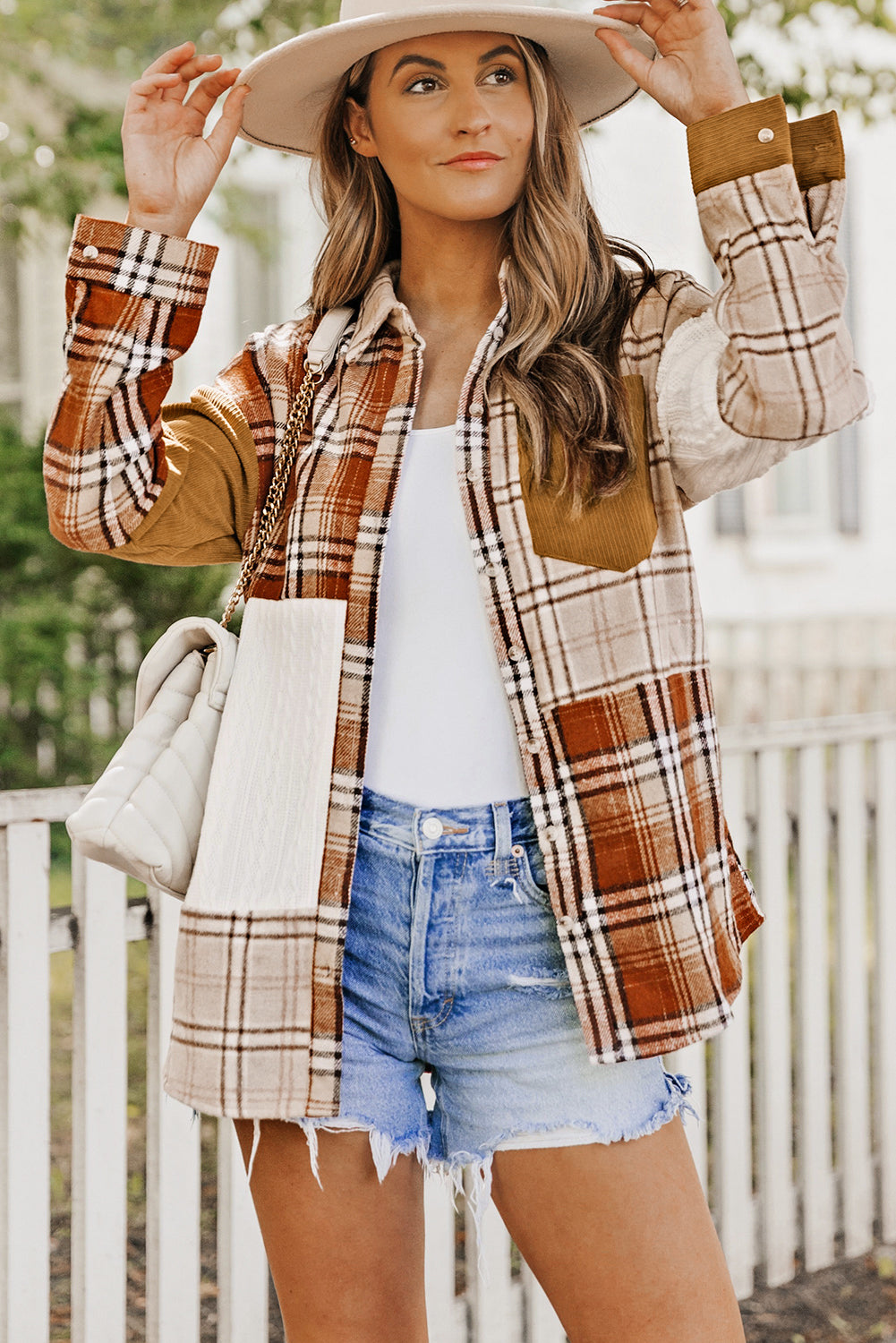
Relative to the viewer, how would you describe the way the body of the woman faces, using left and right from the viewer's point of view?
facing the viewer

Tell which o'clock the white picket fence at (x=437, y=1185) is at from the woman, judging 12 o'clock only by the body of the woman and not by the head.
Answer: The white picket fence is roughly at 6 o'clock from the woman.

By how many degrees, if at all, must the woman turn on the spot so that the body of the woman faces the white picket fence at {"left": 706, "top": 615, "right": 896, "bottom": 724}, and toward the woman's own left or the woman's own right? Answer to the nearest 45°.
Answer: approximately 180°
